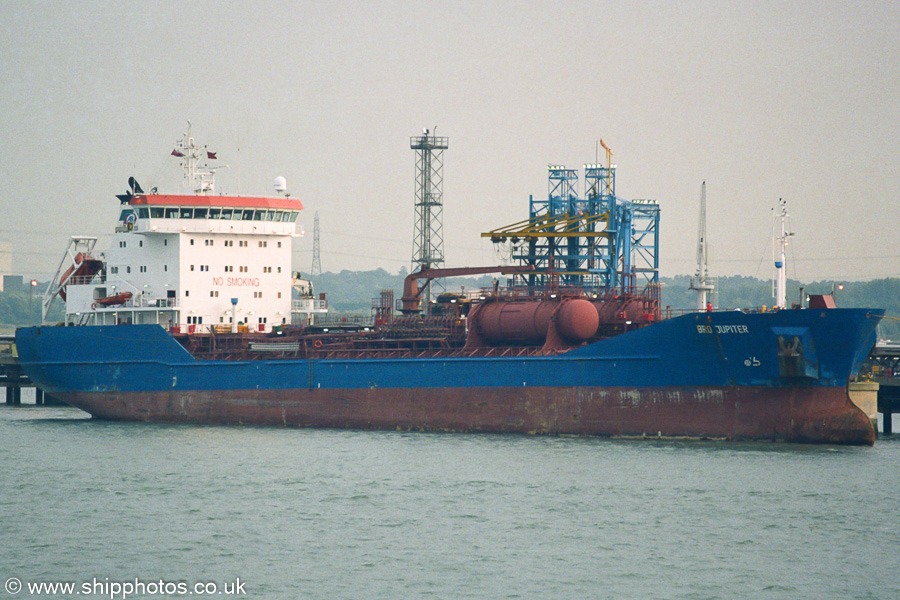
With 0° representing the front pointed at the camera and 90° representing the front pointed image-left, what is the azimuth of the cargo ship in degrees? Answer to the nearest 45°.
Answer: approximately 315°
